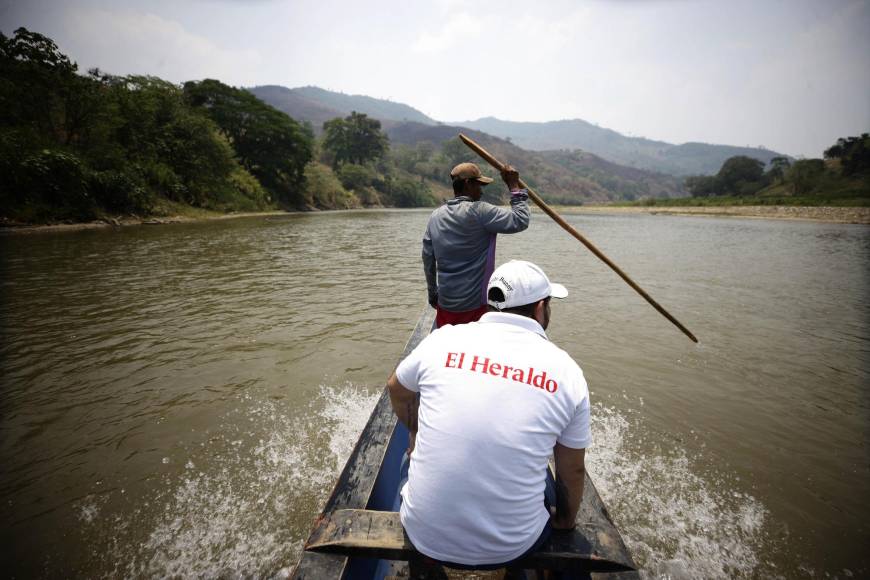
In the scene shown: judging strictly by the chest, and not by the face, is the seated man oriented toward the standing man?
yes

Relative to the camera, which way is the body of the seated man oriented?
away from the camera

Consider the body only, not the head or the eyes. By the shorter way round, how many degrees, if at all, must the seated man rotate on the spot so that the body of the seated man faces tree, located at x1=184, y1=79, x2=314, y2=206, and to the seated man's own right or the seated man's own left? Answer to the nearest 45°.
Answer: approximately 45° to the seated man's own left

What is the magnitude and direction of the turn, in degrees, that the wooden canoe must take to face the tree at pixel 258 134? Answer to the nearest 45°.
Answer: approximately 45° to its left

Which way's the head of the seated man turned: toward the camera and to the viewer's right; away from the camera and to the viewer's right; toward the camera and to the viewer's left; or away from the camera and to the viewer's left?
away from the camera and to the viewer's right

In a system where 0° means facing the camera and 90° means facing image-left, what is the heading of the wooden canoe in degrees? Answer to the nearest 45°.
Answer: approximately 180°
